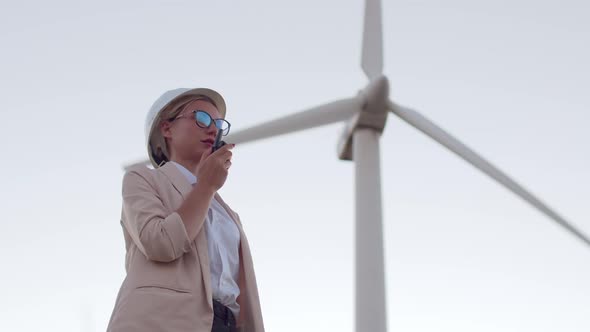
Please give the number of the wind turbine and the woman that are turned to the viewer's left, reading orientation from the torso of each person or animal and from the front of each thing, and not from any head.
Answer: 0

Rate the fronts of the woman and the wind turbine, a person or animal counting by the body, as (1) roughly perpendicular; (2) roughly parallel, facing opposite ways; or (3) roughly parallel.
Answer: roughly parallel

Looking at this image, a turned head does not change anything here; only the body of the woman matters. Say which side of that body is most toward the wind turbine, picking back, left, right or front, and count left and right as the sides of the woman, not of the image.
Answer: left
